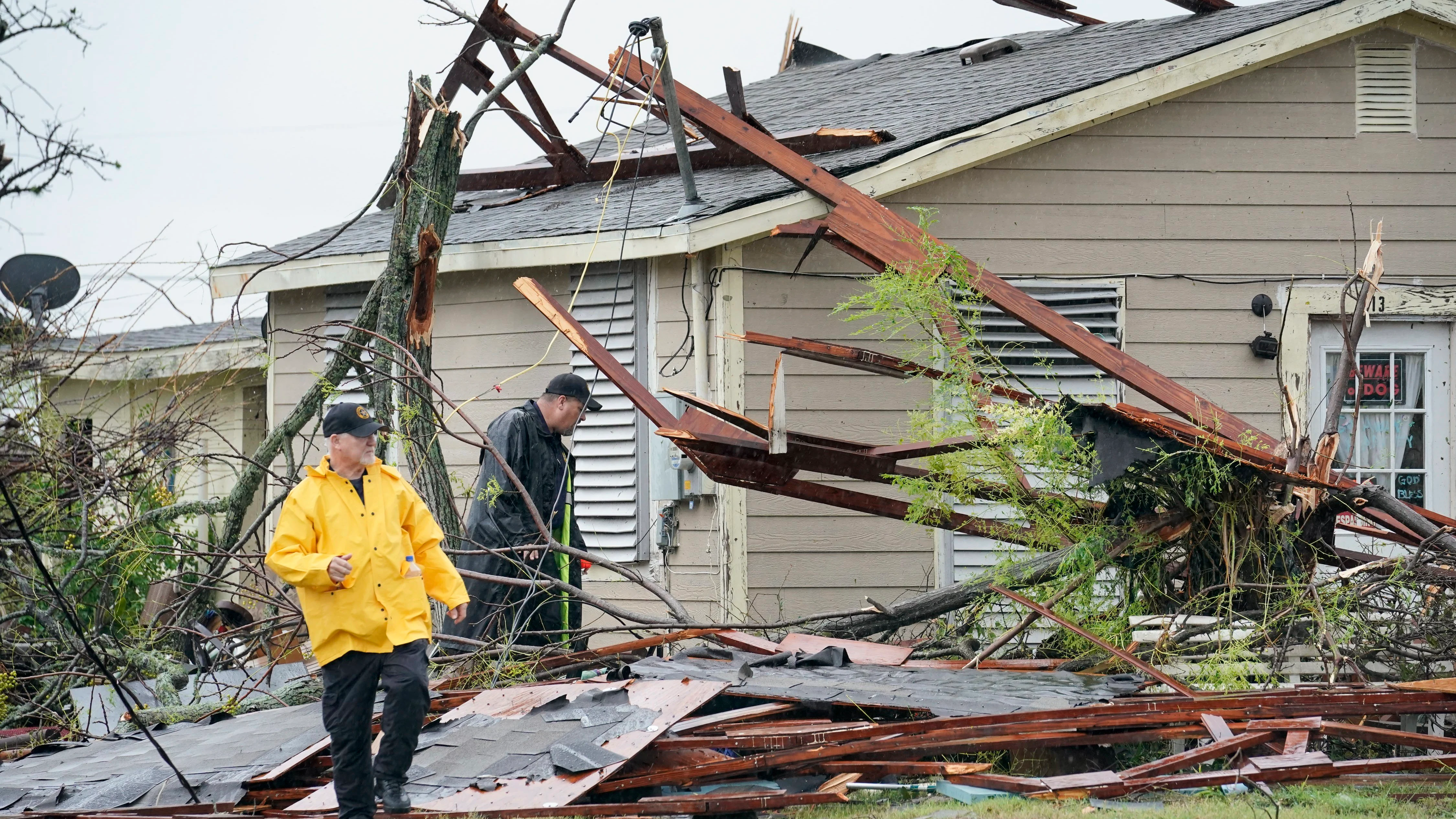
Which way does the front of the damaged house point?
toward the camera

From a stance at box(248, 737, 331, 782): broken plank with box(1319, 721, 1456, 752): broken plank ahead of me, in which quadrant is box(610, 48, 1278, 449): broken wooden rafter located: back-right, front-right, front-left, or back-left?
front-left

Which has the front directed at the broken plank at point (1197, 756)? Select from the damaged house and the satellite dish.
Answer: the damaged house

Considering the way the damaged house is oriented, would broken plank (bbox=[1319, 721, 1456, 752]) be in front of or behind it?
in front

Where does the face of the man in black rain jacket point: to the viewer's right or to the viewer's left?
to the viewer's right

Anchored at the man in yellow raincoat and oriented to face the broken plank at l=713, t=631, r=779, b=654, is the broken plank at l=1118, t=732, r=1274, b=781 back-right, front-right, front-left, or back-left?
front-right

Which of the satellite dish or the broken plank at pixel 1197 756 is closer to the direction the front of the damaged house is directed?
the broken plank

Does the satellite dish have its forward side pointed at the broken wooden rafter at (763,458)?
no

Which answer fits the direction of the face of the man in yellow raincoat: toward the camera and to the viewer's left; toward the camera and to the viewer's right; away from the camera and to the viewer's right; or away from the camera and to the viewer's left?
toward the camera and to the viewer's right
